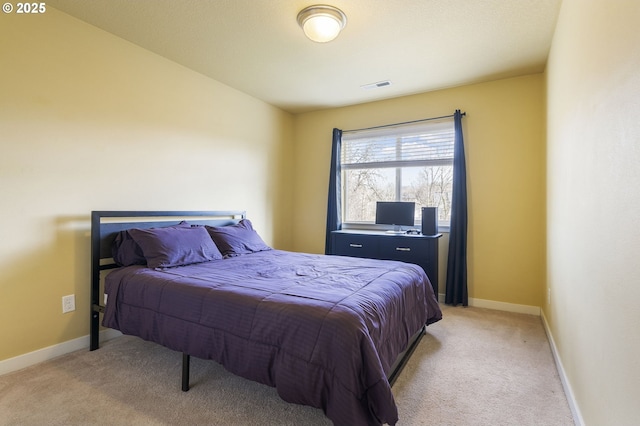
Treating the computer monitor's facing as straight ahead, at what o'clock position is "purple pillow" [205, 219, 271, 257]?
The purple pillow is roughly at 2 o'clock from the computer monitor.

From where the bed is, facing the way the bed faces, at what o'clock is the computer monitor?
The computer monitor is roughly at 9 o'clock from the bed.

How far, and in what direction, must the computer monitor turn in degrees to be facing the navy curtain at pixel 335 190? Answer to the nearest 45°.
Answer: approximately 90° to its right

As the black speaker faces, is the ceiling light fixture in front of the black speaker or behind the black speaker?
in front

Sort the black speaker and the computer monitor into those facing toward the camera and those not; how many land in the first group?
2

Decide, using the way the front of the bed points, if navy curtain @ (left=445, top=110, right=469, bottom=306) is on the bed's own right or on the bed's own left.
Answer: on the bed's own left

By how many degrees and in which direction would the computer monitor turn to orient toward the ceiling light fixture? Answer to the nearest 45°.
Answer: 0° — it already faces it

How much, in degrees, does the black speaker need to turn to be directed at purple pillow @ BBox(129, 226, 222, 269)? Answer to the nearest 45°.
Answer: approximately 45° to its right

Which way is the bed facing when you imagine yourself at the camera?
facing the viewer and to the right of the viewer

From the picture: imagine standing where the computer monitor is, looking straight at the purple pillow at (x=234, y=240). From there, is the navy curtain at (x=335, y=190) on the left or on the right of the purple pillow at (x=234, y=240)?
right

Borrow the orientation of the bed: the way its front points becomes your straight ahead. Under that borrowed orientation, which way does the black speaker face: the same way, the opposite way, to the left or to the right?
to the right

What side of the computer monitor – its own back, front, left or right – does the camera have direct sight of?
front

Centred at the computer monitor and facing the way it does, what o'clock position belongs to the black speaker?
The black speaker is roughly at 10 o'clock from the computer monitor.

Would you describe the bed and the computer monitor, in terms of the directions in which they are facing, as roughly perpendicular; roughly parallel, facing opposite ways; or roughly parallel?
roughly perpendicular
